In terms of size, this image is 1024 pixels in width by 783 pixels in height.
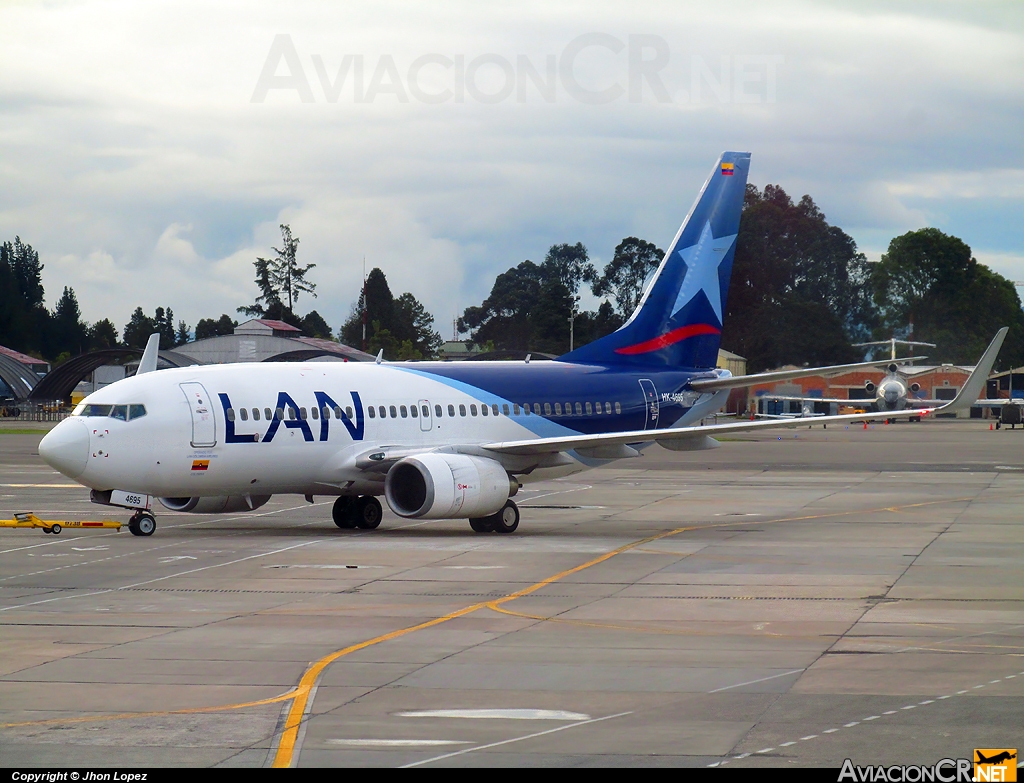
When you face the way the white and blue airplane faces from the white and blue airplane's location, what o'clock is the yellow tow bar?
The yellow tow bar is roughly at 1 o'clock from the white and blue airplane.

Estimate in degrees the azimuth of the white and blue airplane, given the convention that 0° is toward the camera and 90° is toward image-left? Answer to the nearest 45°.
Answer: approximately 45°
